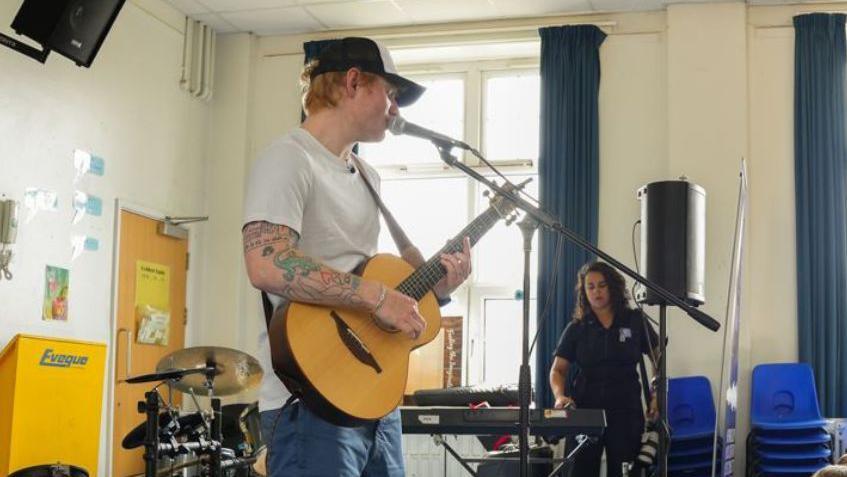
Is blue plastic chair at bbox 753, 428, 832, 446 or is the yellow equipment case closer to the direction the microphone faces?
the yellow equipment case

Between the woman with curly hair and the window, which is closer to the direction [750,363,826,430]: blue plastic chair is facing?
the woman with curly hair

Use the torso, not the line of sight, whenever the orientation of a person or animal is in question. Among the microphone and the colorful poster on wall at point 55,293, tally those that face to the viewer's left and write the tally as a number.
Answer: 1

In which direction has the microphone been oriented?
to the viewer's left

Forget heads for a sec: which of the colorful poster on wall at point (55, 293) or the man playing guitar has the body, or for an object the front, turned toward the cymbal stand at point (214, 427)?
the colorful poster on wall

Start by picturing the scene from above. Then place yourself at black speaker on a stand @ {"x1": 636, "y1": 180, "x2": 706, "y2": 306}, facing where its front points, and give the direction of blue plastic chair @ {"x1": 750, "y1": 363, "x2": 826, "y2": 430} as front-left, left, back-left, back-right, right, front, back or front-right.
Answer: left

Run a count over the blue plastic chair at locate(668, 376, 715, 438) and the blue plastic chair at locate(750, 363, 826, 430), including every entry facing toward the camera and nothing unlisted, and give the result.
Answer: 2

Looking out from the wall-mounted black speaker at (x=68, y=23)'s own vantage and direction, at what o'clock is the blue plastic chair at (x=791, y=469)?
The blue plastic chair is roughly at 11 o'clock from the wall-mounted black speaker.

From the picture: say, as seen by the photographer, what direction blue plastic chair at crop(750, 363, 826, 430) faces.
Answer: facing the viewer

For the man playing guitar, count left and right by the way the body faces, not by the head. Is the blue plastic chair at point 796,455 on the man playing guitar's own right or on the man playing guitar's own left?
on the man playing guitar's own left

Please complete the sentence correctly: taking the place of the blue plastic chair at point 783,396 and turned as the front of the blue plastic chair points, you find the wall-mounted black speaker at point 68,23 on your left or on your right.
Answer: on your right

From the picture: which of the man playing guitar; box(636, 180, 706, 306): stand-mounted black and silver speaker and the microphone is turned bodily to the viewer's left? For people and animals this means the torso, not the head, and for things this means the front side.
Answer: the microphone

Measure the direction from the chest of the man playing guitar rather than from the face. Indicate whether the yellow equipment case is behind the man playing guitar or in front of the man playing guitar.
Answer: behind

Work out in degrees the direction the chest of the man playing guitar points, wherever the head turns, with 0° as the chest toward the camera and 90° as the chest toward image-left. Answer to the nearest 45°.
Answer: approximately 315°

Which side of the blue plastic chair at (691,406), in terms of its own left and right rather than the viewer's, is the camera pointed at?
front

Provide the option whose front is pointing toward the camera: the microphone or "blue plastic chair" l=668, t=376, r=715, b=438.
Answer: the blue plastic chair

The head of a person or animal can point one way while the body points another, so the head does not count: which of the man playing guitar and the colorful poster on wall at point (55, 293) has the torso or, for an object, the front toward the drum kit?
the colorful poster on wall
